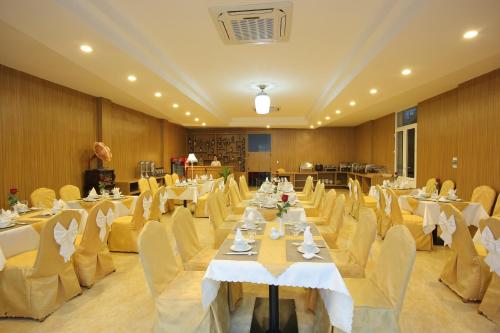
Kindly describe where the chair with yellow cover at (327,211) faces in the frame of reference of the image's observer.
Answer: facing to the left of the viewer

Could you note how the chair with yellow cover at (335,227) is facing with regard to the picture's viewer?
facing to the left of the viewer

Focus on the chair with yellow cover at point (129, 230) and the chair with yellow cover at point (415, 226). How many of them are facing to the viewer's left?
1

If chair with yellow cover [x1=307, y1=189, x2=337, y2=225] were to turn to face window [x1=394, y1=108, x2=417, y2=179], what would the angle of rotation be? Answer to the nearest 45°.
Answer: approximately 135° to its right

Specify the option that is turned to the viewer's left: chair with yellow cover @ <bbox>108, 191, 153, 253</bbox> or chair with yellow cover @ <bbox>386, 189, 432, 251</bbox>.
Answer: chair with yellow cover @ <bbox>108, 191, 153, 253</bbox>

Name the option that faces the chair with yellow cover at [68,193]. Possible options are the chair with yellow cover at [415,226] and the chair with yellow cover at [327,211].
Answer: the chair with yellow cover at [327,211]

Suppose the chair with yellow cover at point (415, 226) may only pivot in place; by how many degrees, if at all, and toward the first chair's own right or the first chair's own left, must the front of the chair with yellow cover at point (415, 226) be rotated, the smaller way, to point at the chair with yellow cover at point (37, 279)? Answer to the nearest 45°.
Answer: approximately 135° to the first chair's own right

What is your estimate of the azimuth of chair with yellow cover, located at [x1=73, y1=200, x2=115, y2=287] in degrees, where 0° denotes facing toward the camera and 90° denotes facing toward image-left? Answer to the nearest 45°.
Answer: approximately 135°

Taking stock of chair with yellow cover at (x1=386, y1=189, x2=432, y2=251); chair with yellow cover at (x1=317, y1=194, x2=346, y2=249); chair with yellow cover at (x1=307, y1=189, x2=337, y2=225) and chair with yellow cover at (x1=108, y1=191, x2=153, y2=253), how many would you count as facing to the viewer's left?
3

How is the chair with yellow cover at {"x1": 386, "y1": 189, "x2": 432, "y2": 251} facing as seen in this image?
to the viewer's right
